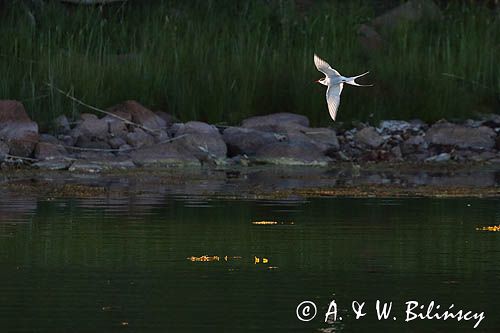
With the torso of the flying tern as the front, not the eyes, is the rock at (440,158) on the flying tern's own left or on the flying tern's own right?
on the flying tern's own right

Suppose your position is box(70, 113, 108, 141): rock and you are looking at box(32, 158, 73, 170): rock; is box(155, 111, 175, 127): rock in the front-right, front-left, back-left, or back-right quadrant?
back-left

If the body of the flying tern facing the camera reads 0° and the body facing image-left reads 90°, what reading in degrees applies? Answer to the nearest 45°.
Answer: approximately 90°

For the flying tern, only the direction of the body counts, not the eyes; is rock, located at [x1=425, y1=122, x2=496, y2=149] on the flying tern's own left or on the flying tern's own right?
on the flying tern's own right
